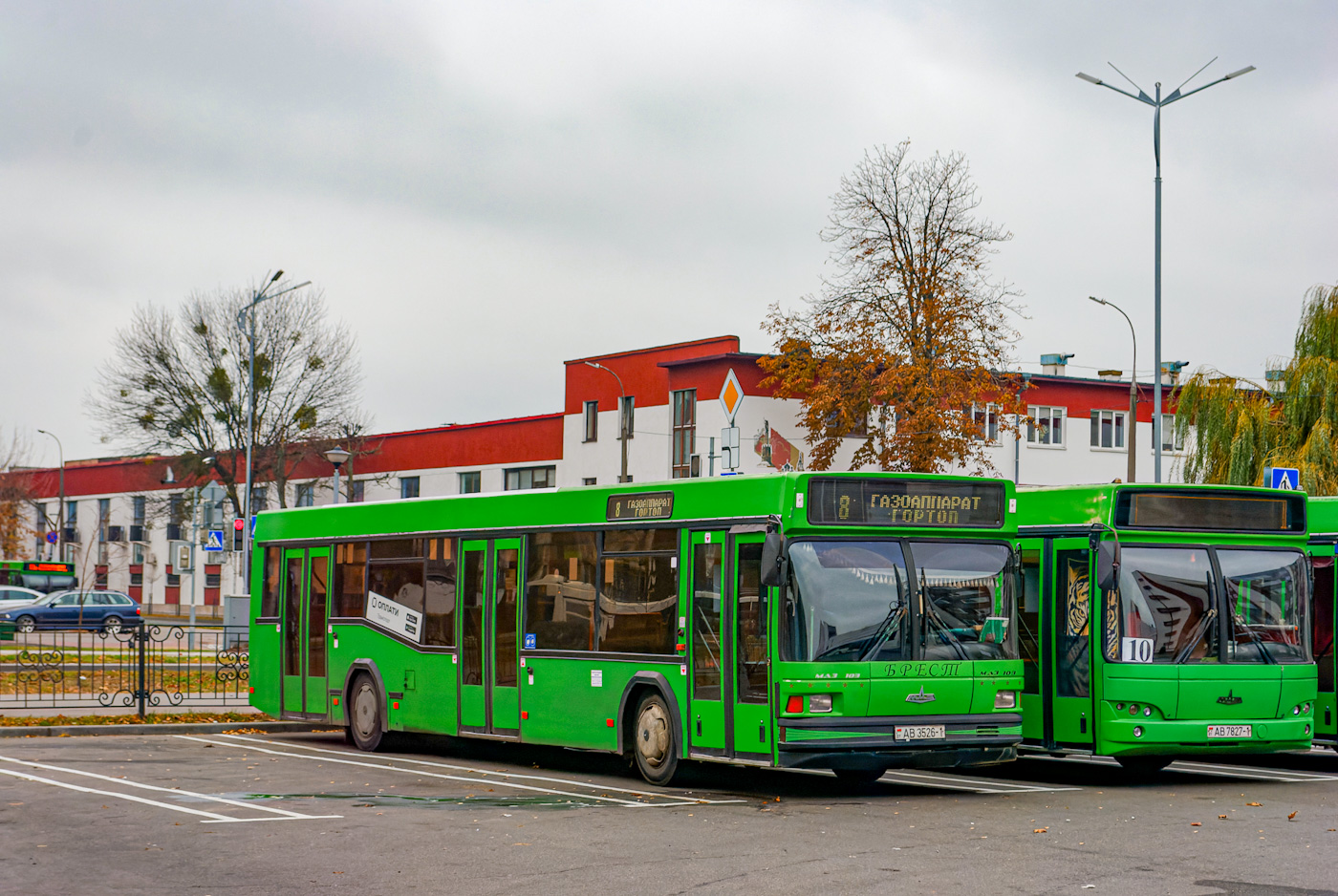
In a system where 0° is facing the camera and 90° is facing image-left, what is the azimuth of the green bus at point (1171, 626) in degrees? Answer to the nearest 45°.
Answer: approximately 315°

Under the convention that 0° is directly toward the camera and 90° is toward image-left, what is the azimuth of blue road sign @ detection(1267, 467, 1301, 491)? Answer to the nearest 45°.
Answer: approximately 0°

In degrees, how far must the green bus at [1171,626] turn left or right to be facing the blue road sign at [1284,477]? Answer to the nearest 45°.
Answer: approximately 135° to its left

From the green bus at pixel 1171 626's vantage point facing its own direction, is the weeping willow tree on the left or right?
on its left

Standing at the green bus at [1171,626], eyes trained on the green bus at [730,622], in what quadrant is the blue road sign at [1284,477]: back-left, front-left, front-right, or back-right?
back-right

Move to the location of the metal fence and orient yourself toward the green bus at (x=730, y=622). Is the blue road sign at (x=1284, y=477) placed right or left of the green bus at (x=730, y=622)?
left

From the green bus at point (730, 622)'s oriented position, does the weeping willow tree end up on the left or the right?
on its left

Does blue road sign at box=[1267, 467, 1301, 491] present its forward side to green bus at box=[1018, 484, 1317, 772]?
yes

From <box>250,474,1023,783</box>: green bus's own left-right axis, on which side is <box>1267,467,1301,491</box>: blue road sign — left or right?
on its left

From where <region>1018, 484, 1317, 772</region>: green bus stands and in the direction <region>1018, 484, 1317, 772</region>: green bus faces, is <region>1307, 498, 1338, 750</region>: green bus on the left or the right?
on its left

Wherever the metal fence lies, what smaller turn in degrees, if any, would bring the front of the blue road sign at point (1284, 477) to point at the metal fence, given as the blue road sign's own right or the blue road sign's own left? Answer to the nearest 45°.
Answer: approximately 90° to the blue road sign's own right
